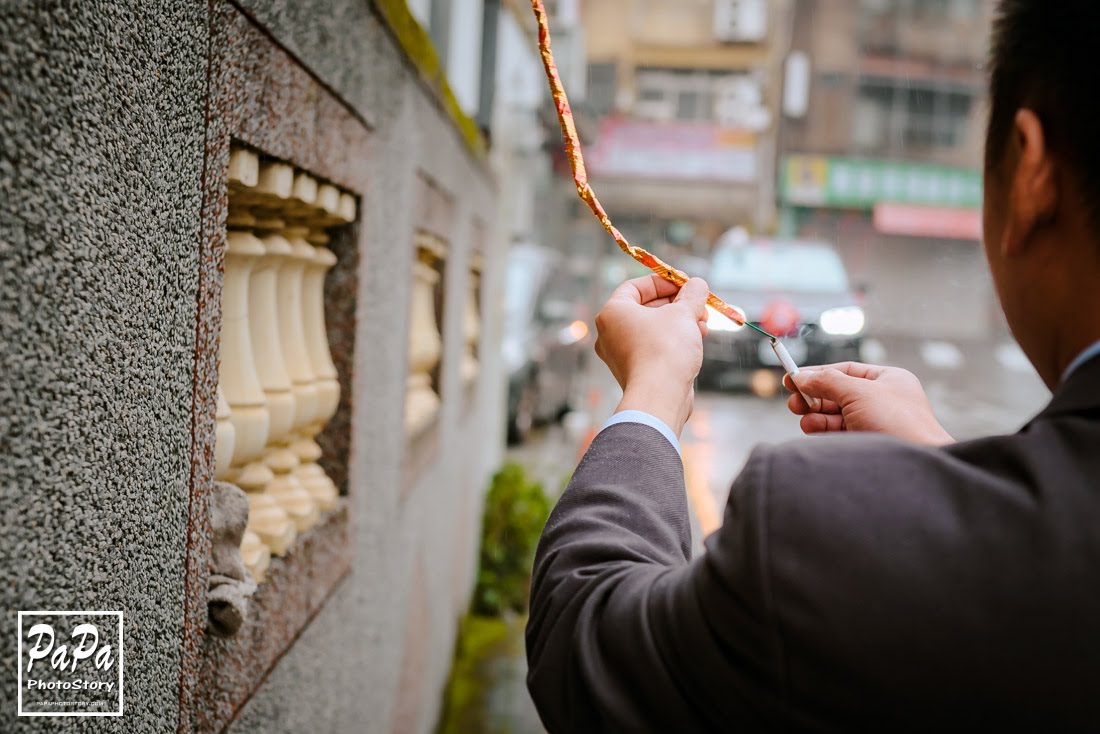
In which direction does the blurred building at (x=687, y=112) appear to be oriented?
toward the camera

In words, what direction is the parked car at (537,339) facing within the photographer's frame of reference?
facing the viewer and to the right of the viewer

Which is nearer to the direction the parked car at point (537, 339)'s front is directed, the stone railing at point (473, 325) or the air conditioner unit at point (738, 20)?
the stone railing

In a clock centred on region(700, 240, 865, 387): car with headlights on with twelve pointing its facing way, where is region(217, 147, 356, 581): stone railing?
The stone railing is roughly at 12 o'clock from the car with headlights on.

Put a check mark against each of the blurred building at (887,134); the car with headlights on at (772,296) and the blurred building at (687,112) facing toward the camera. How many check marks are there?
3

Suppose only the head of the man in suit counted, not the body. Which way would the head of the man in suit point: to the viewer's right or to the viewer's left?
to the viewer's left

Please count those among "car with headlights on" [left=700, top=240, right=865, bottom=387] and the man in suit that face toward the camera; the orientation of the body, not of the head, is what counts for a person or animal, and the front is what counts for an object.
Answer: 1

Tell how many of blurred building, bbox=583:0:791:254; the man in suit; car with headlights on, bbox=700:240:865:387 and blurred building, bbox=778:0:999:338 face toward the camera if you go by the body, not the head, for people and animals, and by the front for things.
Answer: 3

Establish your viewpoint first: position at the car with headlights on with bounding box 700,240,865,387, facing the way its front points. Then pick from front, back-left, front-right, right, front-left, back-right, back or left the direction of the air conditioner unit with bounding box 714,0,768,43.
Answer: back

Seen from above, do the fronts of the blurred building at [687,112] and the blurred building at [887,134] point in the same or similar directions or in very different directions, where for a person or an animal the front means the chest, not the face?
same or similar directions

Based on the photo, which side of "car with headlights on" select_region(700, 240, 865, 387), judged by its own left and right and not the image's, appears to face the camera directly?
front

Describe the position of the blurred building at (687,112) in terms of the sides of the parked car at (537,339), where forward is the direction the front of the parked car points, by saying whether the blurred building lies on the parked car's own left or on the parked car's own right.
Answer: on the parked car's own left

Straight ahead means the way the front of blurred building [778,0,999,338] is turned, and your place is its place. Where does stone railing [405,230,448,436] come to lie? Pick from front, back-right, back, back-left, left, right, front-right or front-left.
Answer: front

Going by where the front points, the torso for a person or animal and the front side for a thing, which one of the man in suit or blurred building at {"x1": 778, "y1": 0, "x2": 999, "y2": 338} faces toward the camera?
the blurred building

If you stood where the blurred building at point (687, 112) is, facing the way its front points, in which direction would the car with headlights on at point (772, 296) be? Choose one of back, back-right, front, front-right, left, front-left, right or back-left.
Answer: front

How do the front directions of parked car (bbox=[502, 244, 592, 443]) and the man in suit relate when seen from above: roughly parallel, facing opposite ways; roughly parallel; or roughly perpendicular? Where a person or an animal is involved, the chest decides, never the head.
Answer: roughly parallel, facing opposite ways
